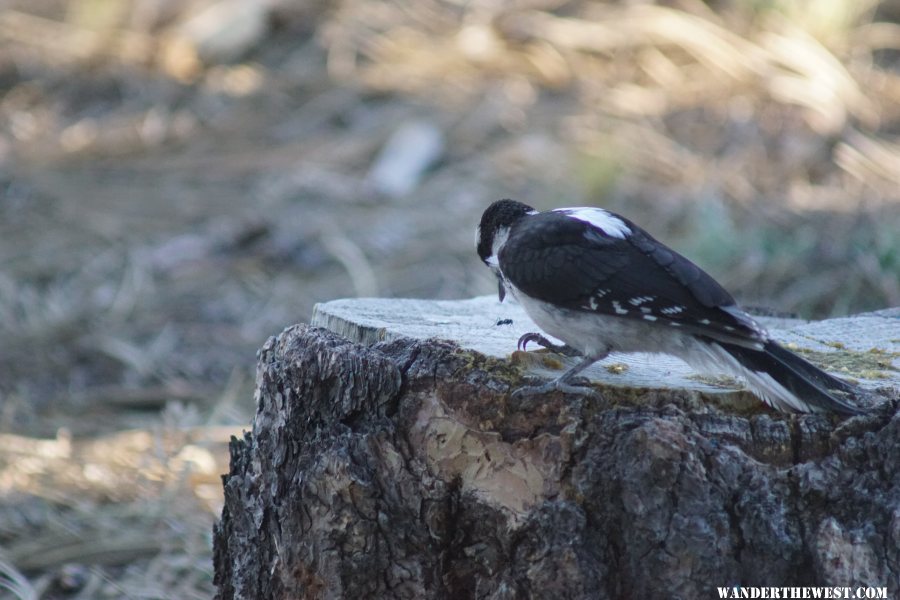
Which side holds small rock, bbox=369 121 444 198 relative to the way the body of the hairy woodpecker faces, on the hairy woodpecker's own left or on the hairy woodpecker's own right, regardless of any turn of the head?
on the hairy woodpecker's own right

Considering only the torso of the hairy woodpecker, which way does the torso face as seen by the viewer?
to the viewer's left
